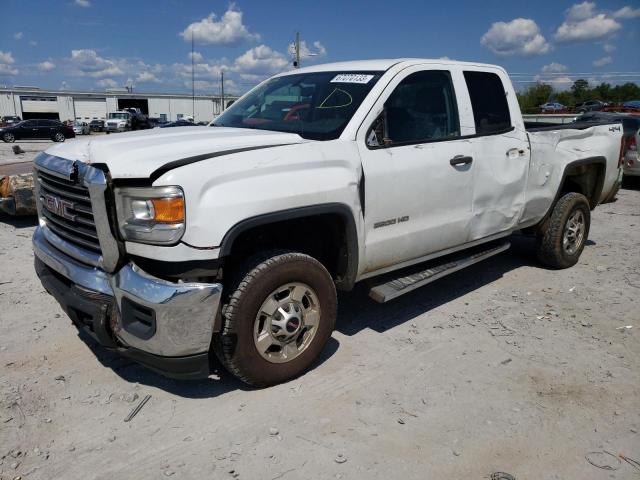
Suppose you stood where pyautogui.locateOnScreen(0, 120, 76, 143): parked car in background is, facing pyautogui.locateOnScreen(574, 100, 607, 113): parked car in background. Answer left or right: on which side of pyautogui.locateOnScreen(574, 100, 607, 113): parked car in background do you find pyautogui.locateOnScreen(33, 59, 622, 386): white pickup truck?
right

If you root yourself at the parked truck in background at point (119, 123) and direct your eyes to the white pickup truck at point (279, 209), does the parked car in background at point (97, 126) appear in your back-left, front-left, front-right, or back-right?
back-right

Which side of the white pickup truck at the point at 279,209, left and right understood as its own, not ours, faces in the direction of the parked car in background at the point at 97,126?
right

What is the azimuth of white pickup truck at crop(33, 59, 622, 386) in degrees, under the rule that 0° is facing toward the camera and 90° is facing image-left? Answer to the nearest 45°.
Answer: approximately 45°

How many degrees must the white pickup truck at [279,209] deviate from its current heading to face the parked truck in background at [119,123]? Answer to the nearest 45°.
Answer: approximately 90° to its right

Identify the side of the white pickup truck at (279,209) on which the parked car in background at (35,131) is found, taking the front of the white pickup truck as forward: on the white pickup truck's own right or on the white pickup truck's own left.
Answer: on the white pickup truck's own right

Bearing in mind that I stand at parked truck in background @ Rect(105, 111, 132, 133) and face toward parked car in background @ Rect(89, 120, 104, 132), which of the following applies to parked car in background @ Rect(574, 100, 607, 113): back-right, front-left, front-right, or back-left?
back-right

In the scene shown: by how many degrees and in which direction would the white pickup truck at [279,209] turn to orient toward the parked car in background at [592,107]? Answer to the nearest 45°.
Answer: approximately 180°
